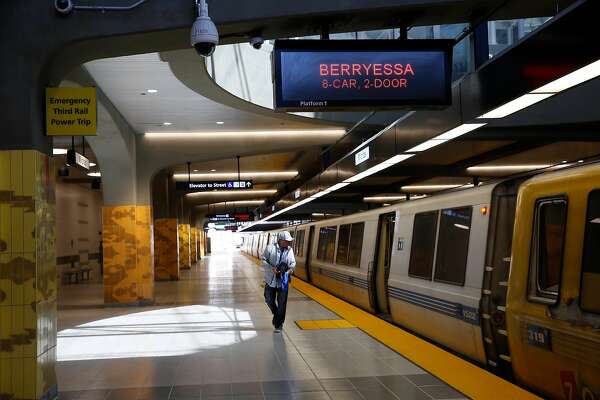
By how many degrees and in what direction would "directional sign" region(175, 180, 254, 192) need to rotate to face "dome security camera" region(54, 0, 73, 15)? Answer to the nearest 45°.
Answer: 0° — it already faces it

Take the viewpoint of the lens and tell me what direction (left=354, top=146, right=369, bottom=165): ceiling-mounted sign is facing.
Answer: facing the viewer and to the left of the viewer

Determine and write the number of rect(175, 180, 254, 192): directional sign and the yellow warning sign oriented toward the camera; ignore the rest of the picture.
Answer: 2

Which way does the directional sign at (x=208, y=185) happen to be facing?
toward the camera

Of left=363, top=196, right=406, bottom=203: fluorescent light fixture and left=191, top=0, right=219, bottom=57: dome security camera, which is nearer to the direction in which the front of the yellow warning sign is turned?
the dome security camera

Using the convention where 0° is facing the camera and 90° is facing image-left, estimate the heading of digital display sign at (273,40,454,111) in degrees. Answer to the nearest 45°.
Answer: approximately 0°

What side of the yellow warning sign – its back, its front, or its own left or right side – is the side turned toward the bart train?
left

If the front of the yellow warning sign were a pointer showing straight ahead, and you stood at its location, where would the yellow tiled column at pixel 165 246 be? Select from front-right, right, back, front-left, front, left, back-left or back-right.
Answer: back

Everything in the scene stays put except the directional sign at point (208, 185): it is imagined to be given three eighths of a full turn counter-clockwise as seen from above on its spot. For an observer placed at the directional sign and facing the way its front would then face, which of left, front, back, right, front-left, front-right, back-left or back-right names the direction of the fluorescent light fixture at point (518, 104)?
back-right

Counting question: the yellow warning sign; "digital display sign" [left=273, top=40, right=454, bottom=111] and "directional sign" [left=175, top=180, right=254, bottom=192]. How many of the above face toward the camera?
3
